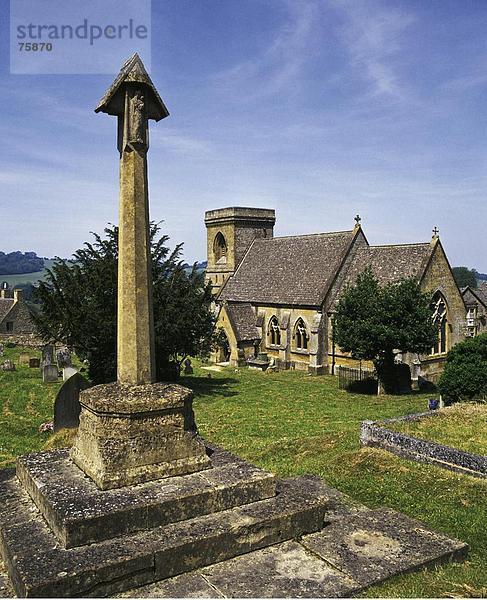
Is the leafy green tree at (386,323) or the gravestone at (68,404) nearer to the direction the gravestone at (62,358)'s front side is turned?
the gravestone

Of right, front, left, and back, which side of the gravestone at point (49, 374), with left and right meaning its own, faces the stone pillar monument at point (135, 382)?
front

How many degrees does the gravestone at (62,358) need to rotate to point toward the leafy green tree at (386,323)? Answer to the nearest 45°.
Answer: approximately 45° to its left

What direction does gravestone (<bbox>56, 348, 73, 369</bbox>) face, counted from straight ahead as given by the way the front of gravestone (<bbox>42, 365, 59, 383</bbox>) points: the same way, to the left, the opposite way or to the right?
the same way

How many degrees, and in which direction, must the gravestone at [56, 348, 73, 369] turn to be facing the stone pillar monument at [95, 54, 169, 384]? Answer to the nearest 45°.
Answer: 0° — it already faces it

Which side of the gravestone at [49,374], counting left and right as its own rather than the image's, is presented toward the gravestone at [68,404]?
front

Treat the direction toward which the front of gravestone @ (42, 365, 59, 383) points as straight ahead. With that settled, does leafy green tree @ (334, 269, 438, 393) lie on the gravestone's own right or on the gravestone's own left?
on the gravestone's own left

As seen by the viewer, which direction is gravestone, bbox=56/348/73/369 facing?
toward the camera

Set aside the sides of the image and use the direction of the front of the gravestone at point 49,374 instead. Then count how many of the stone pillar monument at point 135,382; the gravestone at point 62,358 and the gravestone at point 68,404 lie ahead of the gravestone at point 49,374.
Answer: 2

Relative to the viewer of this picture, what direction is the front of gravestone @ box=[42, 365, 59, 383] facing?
facing the viewer

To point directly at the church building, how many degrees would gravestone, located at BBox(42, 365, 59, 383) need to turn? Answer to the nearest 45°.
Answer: approximately 90° to its left

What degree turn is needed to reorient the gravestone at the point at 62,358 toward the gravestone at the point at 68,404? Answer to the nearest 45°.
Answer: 0° — it already faces it

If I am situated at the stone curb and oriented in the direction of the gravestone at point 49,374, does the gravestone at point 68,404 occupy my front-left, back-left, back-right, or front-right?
front-left

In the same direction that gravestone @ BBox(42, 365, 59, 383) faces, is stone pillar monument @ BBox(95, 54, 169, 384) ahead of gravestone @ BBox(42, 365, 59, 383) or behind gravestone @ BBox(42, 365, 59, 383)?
ahead

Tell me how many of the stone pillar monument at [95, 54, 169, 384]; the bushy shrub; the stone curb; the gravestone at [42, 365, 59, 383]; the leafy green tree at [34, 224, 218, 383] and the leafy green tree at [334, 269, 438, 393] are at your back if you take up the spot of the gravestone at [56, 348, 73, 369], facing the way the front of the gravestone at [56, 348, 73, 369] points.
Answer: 0

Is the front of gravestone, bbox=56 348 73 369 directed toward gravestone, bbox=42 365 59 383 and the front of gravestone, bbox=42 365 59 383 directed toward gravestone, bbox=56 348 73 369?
no

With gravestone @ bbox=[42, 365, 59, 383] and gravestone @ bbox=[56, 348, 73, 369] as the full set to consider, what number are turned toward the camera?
2
